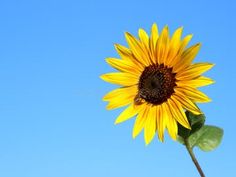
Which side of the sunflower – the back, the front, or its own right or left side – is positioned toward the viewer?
front
